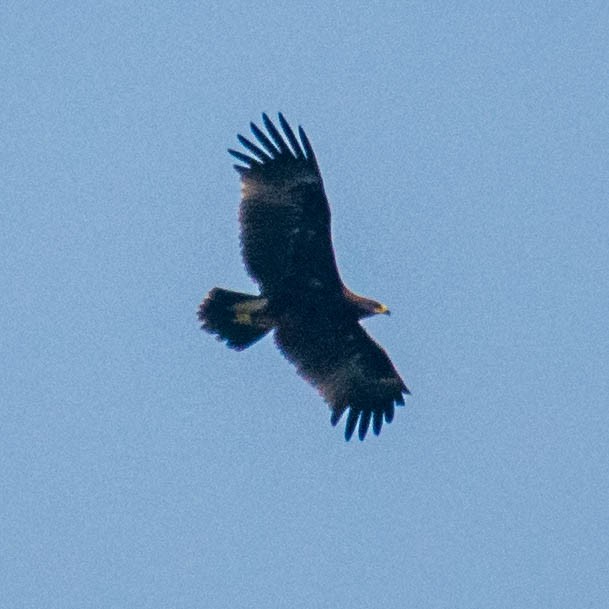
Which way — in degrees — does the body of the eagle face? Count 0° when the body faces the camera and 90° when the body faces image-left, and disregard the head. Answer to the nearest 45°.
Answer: approximately 270°
